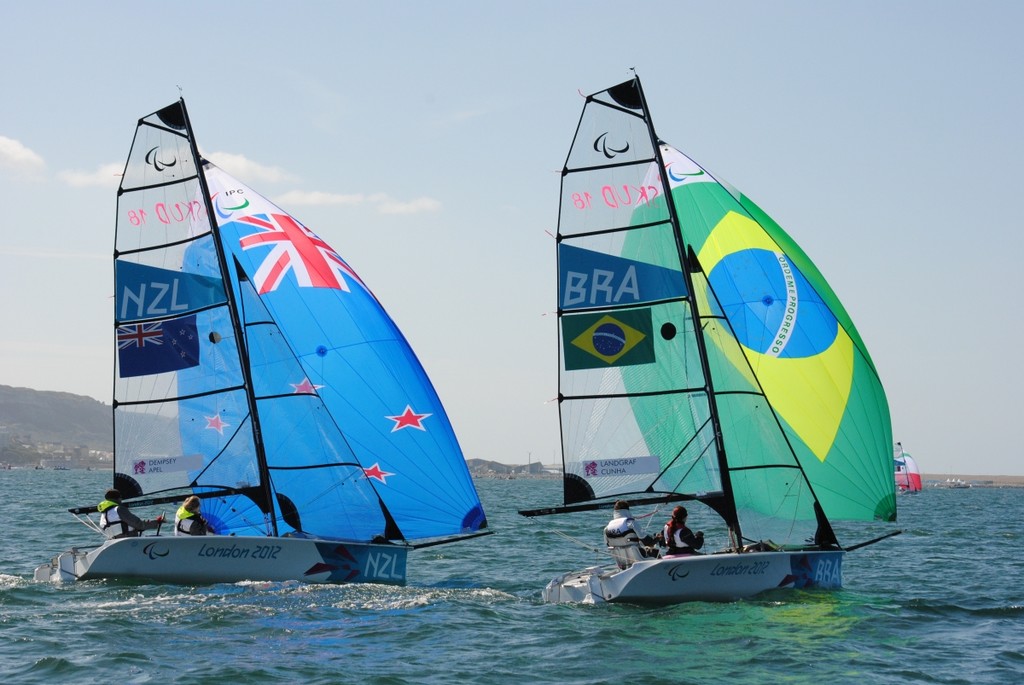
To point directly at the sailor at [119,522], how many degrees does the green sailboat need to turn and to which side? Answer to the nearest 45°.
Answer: approximately 180°

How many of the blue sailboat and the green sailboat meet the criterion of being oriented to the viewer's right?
2

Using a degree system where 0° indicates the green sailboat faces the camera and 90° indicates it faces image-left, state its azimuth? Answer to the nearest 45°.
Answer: approximately 270°

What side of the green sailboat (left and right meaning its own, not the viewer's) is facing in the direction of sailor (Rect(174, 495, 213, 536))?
back

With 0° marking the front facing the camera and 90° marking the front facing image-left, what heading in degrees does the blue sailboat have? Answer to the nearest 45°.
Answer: approximately 270°

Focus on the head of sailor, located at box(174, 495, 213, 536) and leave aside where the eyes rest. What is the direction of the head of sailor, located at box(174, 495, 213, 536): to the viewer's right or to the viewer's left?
to the viewer's right

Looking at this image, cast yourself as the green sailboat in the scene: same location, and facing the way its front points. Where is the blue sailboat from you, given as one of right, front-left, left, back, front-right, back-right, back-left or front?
back
